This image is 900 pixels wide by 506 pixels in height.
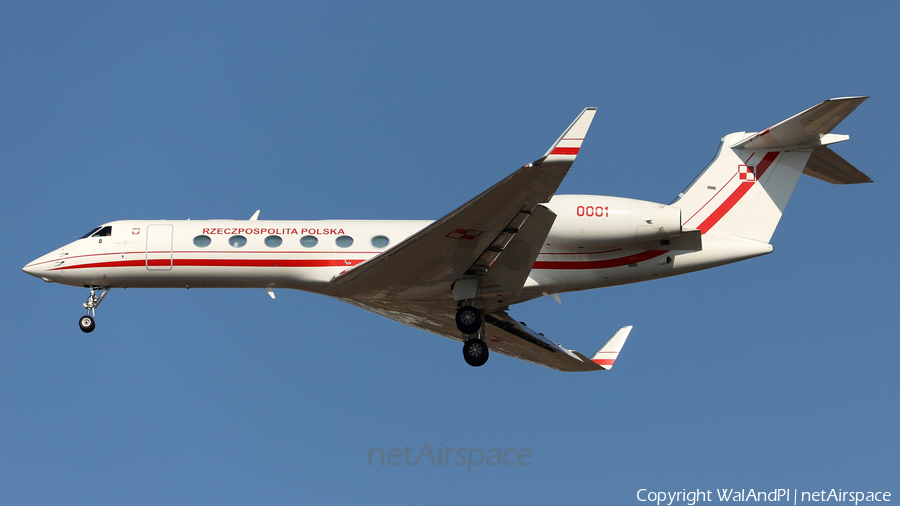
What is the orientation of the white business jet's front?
to the viewer's left
